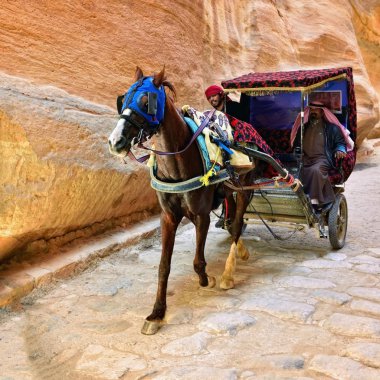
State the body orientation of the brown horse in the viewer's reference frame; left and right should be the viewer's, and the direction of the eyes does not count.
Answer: facing the viewer and to the left of the viewer

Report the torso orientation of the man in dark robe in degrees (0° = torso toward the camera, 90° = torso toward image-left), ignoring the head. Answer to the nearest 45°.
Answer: approximately 0°

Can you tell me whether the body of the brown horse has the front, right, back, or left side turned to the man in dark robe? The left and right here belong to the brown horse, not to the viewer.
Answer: back

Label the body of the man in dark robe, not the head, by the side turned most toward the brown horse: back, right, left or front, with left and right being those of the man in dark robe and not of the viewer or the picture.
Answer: front
